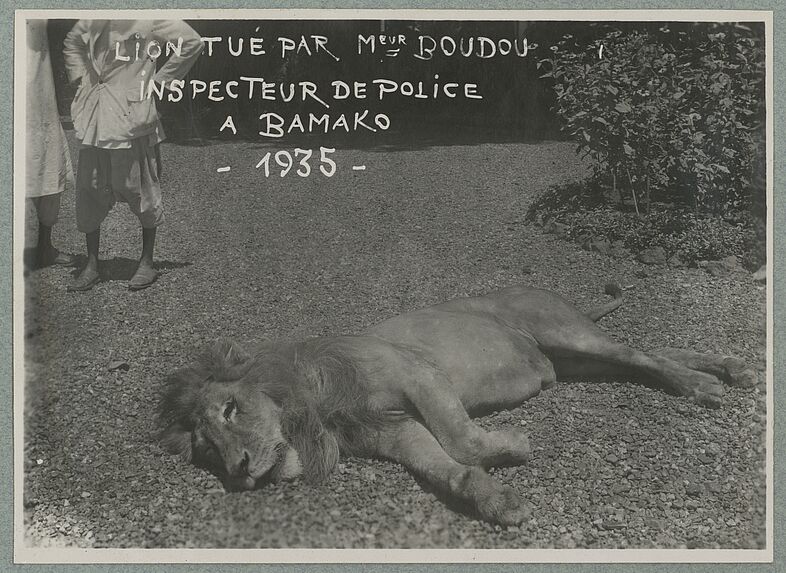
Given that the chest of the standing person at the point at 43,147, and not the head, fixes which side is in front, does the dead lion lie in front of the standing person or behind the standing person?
in front
